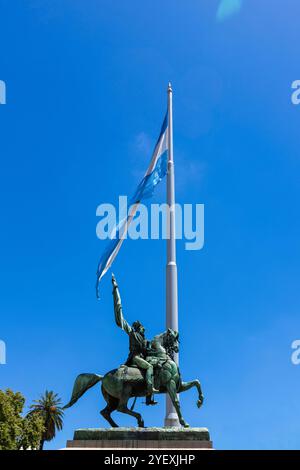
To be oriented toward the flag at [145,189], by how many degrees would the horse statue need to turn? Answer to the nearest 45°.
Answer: approximately 90° to its left

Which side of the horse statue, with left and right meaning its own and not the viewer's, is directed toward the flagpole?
left

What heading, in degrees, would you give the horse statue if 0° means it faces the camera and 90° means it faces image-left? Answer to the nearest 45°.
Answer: approximately 270°
